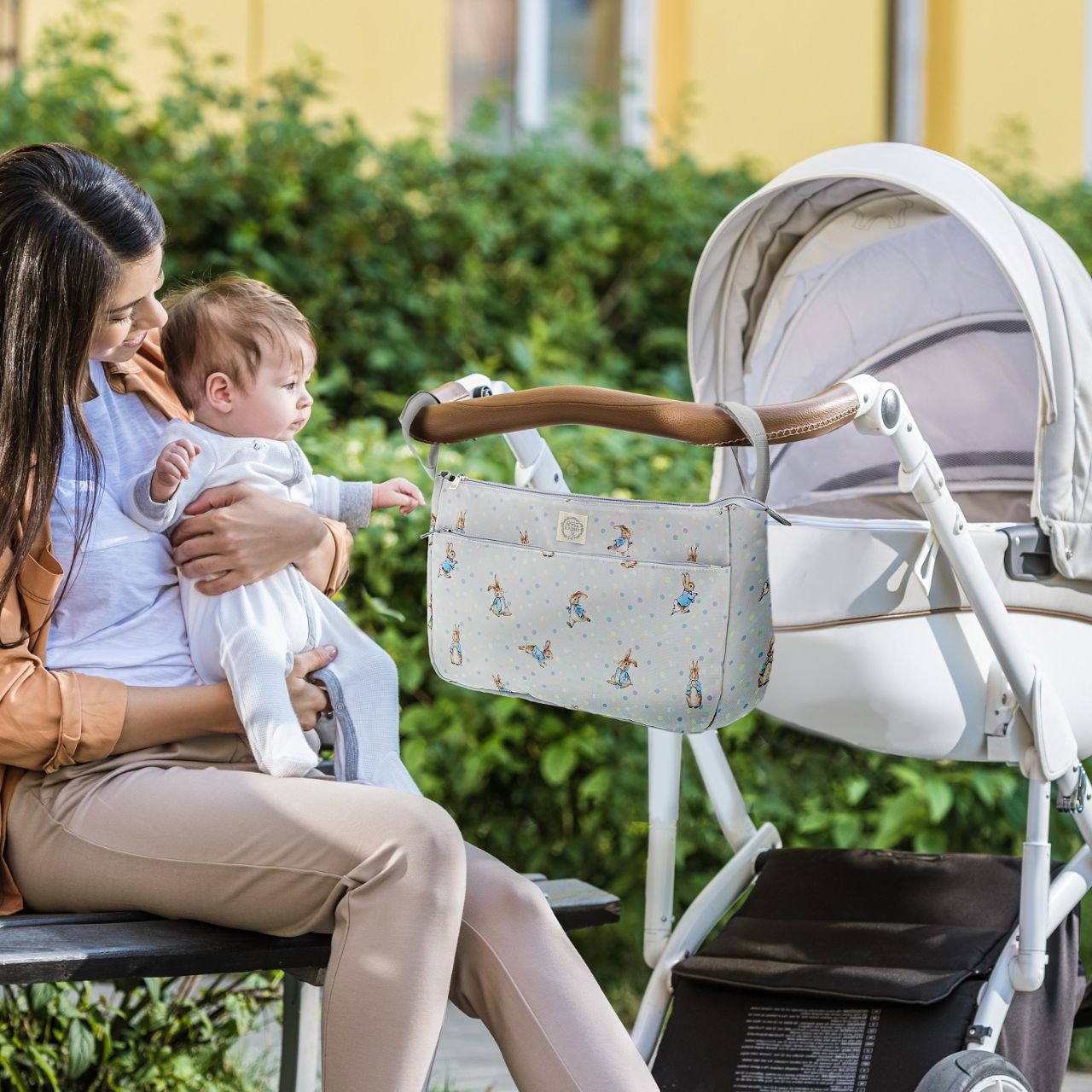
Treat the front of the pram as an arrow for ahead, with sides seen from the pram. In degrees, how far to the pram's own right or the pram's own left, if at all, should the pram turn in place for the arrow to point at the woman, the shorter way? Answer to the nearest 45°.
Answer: approximately 180°

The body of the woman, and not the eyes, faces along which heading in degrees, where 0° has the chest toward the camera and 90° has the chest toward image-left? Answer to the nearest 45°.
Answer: approximately 270°

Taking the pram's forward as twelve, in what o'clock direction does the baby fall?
The baby is roughly at 7 o'clock from the pram.

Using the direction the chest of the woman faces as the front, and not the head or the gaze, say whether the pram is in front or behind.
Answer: in front

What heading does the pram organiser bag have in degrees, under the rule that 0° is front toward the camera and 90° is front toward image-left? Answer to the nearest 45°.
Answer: approximately 45°

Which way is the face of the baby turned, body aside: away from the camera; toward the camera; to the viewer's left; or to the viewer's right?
to the viewer's right

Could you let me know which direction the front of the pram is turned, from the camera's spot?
facing away from the viewer and to the right of the viewer

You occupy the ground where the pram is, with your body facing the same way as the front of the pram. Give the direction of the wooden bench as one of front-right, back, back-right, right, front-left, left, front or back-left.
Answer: back
